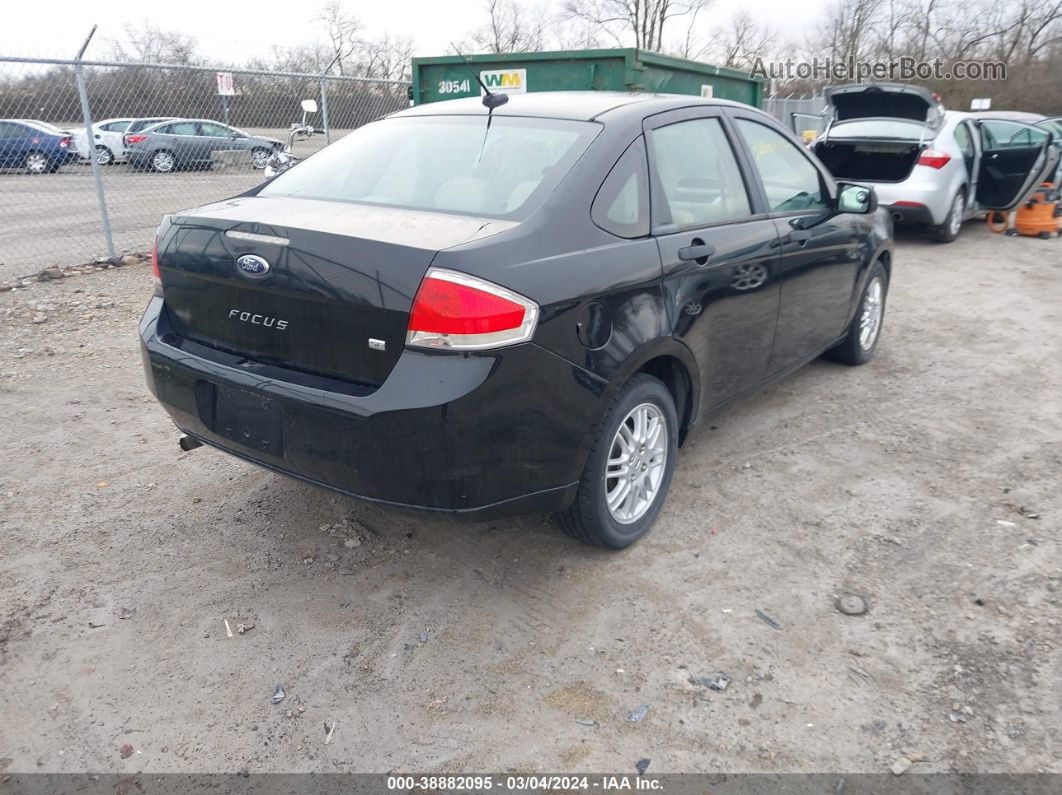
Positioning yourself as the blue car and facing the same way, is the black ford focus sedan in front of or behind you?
behind

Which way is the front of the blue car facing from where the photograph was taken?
facing away from the viewer and to the left of the viewer

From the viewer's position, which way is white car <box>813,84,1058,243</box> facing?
facing away from the viewer and to the right of the viewer

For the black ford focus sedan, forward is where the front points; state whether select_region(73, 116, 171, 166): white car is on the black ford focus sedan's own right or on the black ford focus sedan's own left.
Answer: on the black ford focus sedan's own left

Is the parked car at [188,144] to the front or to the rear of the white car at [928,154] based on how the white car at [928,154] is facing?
to the rear

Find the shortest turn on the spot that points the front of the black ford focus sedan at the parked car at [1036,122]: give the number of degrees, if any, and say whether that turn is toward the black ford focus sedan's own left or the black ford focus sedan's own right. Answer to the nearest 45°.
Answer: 0° — it already faces it

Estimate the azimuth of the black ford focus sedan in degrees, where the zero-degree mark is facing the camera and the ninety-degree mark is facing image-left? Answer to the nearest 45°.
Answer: approximately 225°
